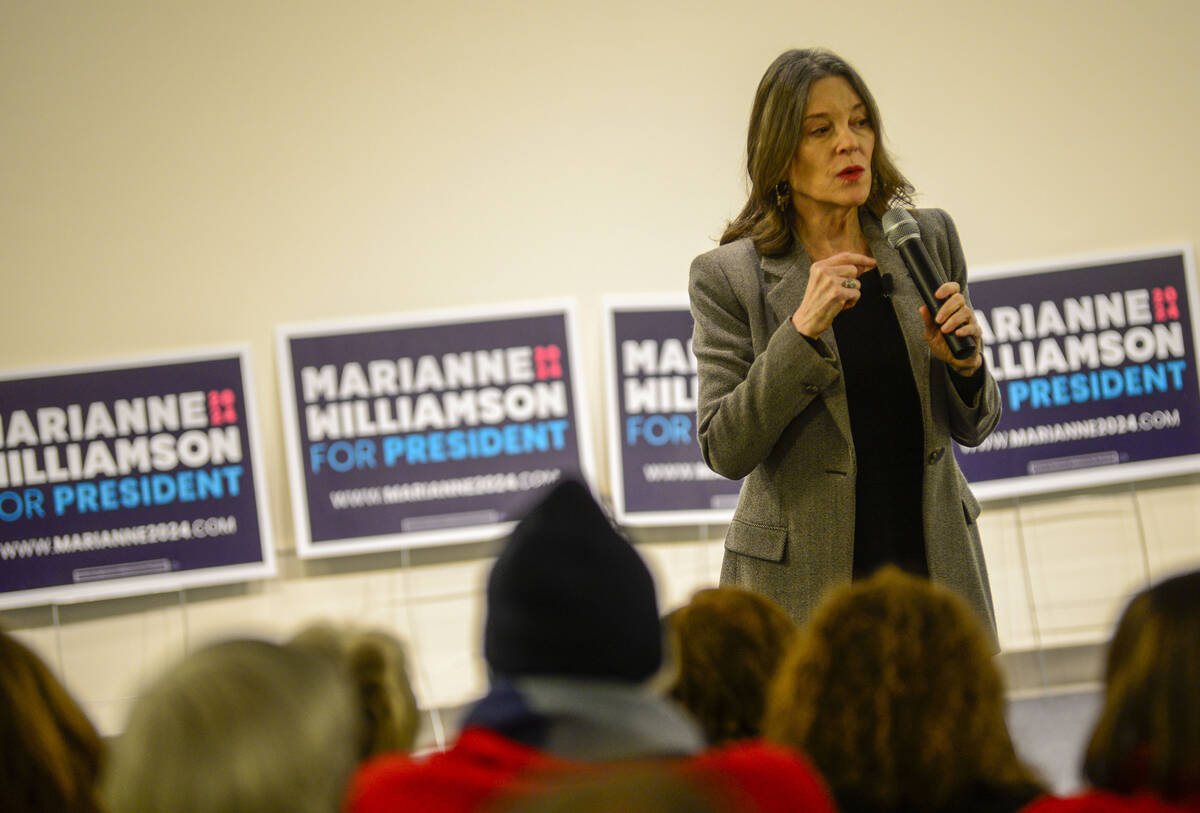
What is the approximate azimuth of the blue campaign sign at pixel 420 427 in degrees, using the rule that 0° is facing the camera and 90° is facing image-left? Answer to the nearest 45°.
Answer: approximately 0°

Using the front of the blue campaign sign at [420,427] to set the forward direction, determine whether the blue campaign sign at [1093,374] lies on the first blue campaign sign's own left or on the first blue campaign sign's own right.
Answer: on the first blue campaign sign's own left

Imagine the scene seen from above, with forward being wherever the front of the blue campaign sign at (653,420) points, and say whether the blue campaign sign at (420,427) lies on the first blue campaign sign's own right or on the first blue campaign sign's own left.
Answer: on the first blue campaign sign's own right

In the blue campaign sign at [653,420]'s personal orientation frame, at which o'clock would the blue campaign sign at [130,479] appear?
the blue campaign sign at [130,479] is roughly at 3 o'clock from the blue campaign sign at [653,420].

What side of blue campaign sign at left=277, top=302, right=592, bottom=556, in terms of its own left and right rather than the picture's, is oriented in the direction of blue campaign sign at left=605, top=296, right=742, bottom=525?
left

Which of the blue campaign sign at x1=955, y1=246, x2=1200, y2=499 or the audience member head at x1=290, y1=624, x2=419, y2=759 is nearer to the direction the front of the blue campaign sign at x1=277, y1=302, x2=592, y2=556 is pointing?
the audience member head

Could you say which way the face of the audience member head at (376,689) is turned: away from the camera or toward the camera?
away from the camera

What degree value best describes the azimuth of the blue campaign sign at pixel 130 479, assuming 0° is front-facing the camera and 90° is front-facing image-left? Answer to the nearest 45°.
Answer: approximately 0°

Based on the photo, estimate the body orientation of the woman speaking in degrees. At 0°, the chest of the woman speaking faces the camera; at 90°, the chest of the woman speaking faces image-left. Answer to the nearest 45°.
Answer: approximately 315°

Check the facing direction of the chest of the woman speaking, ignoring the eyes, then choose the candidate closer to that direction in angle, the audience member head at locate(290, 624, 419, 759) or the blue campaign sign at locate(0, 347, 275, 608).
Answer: the audience member head

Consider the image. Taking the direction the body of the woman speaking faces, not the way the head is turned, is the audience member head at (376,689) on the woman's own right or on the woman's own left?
on the woman's own right

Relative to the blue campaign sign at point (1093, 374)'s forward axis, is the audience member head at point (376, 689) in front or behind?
in front
